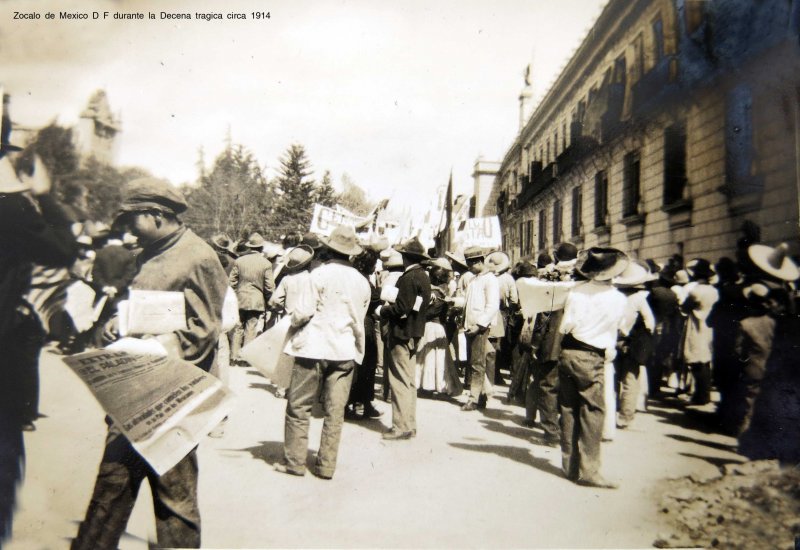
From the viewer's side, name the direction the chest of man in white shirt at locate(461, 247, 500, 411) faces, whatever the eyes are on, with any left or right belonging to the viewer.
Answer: facing to the left of the viewer

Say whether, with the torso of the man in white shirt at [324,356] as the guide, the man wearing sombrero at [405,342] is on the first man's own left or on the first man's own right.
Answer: on the first man's own right

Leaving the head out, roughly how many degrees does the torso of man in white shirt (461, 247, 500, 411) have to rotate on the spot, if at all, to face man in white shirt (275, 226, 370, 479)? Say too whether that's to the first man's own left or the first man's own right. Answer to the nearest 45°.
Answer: approximately 90° to the first man's own left

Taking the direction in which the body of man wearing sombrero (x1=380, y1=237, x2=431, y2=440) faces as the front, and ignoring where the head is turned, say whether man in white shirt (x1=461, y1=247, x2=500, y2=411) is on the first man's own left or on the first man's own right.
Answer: on the first man's own right

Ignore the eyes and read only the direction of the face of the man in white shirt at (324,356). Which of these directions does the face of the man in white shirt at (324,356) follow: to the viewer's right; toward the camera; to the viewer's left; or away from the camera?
away from the camera

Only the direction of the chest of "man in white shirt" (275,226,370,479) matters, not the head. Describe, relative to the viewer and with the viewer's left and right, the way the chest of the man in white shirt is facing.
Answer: facing away from the viewer and to the left of the viewer
